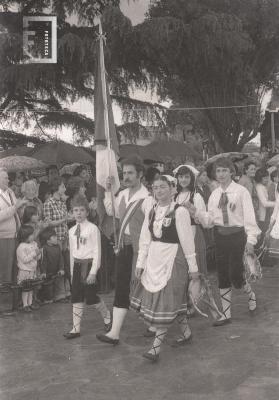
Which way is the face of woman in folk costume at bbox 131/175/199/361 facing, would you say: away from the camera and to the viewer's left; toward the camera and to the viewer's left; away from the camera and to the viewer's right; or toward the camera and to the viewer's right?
toward the camera and to the viewer's left

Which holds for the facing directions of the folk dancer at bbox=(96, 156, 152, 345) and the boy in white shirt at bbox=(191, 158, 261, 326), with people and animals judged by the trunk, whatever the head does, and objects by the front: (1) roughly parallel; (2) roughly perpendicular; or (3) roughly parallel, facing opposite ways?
roughly parallel

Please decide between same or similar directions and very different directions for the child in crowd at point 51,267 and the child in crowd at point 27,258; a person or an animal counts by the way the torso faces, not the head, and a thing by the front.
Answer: same or similar directions

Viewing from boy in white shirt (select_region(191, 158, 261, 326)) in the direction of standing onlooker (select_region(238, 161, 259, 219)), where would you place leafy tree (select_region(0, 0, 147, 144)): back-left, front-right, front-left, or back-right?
front-left

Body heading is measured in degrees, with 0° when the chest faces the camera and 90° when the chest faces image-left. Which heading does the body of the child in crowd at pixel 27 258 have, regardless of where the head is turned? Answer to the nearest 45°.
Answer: approximately 315°

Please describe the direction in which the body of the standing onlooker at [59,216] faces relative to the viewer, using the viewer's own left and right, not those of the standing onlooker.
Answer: facing the viewer and to the right of the viewer

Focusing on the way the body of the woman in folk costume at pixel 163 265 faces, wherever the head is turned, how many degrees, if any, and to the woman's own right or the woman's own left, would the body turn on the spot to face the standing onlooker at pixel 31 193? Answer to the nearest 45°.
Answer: approximately 90° to the woman's own right

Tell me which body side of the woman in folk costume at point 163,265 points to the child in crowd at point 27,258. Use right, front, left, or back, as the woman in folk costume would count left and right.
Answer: right

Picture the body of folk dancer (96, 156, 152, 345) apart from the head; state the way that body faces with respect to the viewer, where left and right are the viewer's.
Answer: facing the viewer and to the left of the viewer
